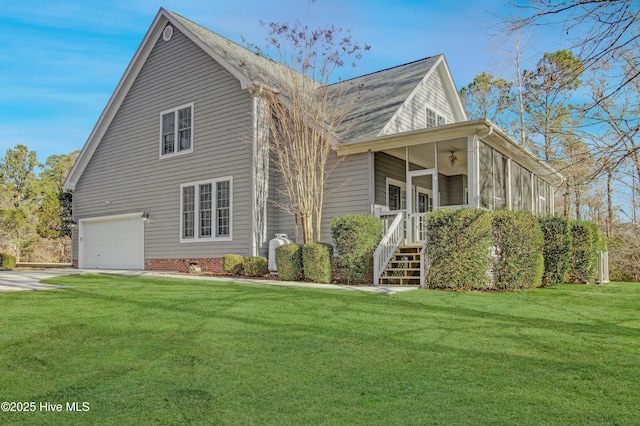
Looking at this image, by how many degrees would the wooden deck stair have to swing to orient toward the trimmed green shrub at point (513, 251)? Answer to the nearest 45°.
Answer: approximately 90° to its left

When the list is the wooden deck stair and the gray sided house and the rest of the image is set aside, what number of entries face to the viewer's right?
0
